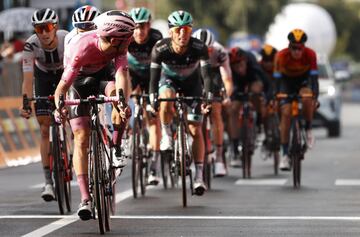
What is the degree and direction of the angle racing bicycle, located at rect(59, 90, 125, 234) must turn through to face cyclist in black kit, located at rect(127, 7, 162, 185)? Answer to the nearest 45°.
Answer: approximately 180°

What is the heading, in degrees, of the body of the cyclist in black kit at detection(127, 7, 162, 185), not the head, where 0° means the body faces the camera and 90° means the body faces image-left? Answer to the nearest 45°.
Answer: approximately 0°
